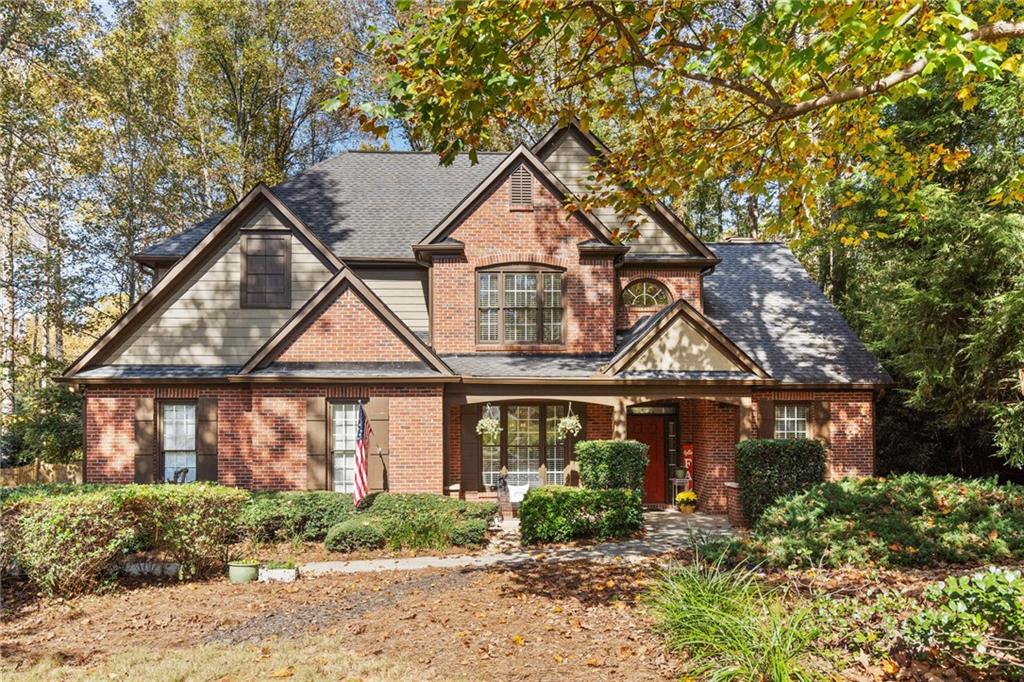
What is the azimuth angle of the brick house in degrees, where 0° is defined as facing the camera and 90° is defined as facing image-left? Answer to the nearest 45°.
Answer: approximately 0°

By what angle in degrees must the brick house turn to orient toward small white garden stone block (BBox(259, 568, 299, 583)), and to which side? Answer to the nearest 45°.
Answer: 0° — it already faces it

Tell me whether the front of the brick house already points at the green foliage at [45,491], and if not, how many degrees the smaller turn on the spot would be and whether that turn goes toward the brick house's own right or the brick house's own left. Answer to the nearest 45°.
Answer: approximately 45° to the brick house's own right

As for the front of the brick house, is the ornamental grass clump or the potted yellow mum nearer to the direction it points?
the ornamental grass clump

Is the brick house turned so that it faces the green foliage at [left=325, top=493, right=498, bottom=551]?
yes

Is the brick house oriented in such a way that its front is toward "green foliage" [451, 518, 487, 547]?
yes

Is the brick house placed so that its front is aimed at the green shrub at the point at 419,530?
yes
